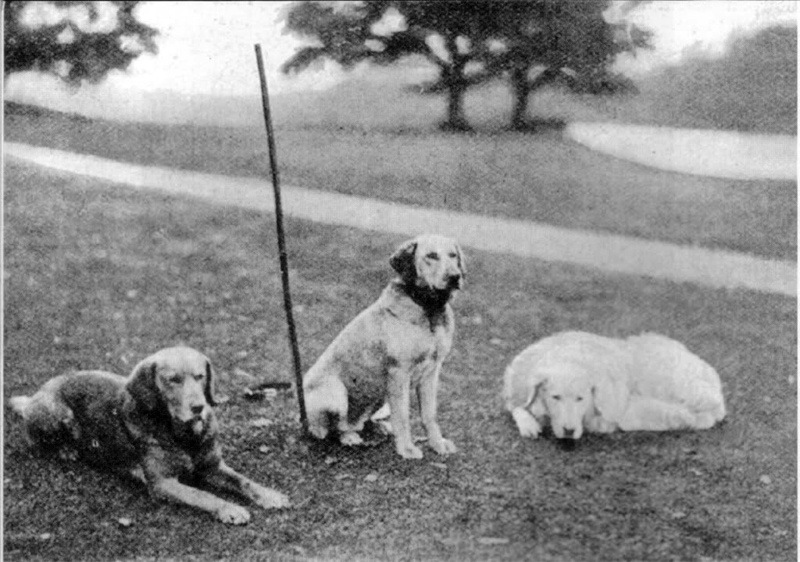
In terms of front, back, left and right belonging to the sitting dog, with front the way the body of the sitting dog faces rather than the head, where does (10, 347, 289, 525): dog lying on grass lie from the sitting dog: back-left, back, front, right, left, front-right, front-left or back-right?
back-right

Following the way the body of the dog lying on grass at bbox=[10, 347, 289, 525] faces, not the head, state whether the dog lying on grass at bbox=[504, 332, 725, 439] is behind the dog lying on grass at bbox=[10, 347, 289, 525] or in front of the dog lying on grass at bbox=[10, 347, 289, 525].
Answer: in front

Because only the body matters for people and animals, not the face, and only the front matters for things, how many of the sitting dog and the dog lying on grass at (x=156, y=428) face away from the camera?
0

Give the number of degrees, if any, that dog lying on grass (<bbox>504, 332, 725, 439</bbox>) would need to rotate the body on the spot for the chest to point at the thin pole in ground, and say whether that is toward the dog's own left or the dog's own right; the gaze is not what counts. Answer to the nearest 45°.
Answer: approximately 45° to the dog's own right

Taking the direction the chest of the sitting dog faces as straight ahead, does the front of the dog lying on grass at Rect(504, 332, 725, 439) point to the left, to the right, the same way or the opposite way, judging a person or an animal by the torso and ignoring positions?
to the right

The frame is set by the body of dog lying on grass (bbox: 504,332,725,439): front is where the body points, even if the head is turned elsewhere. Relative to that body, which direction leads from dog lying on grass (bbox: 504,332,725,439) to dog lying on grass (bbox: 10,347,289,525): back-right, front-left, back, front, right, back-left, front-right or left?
front-right
